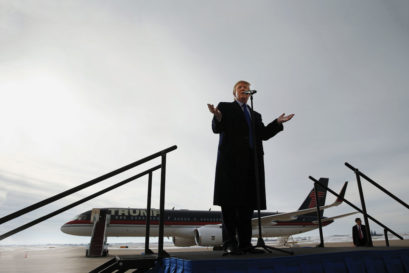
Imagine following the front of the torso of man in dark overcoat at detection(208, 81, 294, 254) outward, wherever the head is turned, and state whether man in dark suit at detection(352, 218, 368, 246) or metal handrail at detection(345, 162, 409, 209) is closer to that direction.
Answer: the metal handrail

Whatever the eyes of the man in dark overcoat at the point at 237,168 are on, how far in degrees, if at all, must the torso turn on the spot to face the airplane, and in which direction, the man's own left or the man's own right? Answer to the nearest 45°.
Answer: approximately 135° to the man's own left

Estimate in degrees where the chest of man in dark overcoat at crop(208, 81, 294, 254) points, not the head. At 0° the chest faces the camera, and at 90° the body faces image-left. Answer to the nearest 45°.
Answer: approximately 315°

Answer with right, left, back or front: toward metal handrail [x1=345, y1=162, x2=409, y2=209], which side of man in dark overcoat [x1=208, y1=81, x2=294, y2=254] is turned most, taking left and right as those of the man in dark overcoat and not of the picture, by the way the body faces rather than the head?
left

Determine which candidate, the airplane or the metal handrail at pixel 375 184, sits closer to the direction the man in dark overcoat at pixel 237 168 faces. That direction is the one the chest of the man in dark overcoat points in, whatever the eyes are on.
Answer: the metal handrail

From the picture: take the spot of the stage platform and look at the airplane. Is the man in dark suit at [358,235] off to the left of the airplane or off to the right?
right
